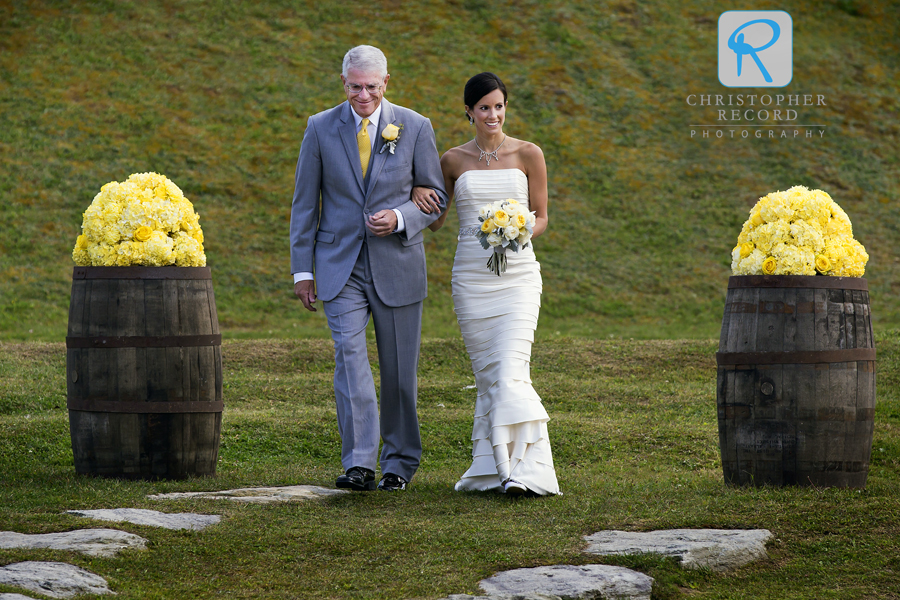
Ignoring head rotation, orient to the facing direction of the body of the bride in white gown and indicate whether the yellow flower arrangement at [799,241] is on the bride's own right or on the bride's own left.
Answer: on the bride's own left

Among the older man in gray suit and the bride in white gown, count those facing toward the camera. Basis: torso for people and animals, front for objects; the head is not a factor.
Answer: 2

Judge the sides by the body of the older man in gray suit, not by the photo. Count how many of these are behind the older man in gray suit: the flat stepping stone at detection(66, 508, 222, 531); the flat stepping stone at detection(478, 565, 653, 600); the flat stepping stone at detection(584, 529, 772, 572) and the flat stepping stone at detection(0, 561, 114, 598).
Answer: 0

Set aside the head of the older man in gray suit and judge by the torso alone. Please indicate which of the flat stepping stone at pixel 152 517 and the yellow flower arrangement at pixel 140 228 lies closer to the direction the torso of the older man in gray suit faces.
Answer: the flat stepping stone

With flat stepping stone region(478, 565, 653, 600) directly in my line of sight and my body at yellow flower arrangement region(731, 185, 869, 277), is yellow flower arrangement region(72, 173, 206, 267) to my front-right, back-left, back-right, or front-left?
front-right

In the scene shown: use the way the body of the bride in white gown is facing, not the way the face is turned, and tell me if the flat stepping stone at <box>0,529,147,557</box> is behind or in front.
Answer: in front

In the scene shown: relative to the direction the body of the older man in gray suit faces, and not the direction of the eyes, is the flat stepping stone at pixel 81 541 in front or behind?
in front

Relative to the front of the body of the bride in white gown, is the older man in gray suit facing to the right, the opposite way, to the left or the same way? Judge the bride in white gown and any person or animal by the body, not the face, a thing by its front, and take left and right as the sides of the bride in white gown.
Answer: the same way

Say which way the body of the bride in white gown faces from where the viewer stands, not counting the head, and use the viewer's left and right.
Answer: facing the viewer

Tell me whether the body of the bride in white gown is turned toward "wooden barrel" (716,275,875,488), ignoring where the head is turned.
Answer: no

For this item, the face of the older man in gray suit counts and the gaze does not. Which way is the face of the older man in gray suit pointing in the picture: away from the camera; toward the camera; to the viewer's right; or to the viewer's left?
toward the camera

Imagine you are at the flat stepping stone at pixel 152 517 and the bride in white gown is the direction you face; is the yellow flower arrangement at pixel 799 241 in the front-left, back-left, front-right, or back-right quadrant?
front-right

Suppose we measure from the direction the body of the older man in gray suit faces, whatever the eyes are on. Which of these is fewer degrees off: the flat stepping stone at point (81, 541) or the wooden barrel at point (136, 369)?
the flat stepping stone

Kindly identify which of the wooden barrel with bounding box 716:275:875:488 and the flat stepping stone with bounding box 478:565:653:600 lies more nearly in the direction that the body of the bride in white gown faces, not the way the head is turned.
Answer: the flat stepping stone

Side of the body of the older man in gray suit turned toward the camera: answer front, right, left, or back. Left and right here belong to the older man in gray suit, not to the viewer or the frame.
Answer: front

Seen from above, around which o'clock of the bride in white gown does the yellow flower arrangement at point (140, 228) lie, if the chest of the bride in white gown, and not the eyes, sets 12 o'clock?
The yellow flower arrangement is roughly at 3 o'clock from the bride in white gown.

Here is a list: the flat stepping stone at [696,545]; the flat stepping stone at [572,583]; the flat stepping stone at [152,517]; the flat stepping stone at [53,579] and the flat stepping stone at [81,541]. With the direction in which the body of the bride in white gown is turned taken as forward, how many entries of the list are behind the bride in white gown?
0
